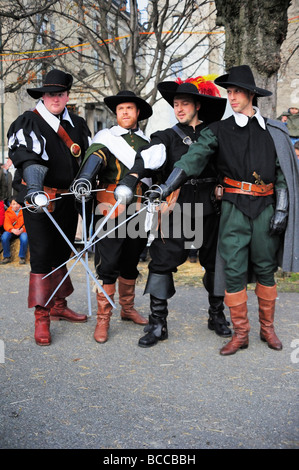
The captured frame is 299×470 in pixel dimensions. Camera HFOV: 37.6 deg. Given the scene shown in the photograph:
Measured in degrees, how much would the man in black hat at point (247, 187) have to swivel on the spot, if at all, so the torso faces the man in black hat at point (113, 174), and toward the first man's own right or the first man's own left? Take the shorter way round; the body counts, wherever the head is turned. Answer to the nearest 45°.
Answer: approximately 90° to the first man's own right

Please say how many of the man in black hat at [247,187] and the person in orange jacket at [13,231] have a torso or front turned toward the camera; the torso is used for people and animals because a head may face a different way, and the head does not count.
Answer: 2

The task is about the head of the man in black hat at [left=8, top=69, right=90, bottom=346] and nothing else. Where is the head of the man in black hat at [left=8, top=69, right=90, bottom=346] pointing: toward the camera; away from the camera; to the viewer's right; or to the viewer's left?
toward the camera

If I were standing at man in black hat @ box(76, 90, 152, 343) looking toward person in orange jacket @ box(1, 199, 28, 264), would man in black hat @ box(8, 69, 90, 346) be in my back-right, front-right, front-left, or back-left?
front-left

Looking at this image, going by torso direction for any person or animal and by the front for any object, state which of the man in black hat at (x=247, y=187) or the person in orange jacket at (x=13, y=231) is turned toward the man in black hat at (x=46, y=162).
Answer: the person in orange jacket

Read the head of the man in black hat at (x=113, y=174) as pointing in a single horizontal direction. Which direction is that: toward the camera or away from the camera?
toward the camera

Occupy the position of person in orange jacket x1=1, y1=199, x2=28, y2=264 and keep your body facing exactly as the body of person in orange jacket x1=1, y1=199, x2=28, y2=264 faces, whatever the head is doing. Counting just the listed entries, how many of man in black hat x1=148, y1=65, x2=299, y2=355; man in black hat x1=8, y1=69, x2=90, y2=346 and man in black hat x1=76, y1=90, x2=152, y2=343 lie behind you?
0

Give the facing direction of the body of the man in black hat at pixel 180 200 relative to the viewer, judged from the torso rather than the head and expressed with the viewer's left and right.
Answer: facing the viewer and to the left of the viewer

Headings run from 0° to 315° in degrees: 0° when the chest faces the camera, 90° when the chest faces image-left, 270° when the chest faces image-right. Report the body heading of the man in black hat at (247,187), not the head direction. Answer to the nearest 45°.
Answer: approximately 0°

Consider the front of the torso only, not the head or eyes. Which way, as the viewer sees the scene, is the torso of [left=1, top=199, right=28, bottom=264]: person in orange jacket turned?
toward the camera

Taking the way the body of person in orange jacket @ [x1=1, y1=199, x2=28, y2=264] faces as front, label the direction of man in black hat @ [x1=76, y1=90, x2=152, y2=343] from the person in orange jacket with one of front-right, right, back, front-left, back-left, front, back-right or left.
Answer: front

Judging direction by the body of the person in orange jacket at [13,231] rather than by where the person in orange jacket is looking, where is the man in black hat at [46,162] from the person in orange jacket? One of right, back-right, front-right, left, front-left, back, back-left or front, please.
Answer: front

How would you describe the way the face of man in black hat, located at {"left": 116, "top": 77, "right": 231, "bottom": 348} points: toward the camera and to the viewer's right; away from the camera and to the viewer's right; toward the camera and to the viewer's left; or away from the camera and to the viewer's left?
toward the camera and to the viewer's left

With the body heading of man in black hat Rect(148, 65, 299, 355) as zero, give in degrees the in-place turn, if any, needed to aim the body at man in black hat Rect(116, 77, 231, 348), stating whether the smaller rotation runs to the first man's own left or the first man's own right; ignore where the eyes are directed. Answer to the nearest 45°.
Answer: approximately 90° to the first man's own right

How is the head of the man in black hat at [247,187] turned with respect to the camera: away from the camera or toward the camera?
toward the camera

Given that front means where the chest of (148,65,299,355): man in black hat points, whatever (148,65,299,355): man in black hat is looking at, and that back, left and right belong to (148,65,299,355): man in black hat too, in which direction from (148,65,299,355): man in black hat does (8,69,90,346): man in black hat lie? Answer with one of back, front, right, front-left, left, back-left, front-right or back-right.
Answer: right

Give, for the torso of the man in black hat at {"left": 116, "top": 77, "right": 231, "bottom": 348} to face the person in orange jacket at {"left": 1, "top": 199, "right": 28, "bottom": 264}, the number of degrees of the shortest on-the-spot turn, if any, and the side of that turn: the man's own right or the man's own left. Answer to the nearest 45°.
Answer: approximately 90° to the man's own right
